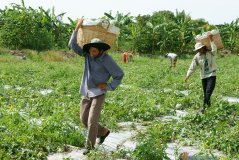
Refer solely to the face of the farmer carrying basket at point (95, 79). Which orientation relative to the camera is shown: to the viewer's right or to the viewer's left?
to the viewer's left

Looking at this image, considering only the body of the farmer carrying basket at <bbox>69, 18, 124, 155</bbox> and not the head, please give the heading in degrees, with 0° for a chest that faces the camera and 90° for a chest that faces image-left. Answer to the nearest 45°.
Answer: approximately 45°
